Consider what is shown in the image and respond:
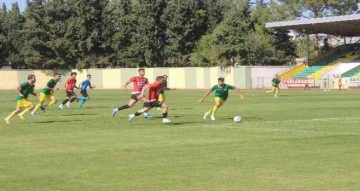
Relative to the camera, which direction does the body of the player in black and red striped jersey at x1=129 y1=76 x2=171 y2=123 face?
to the viewer's right
